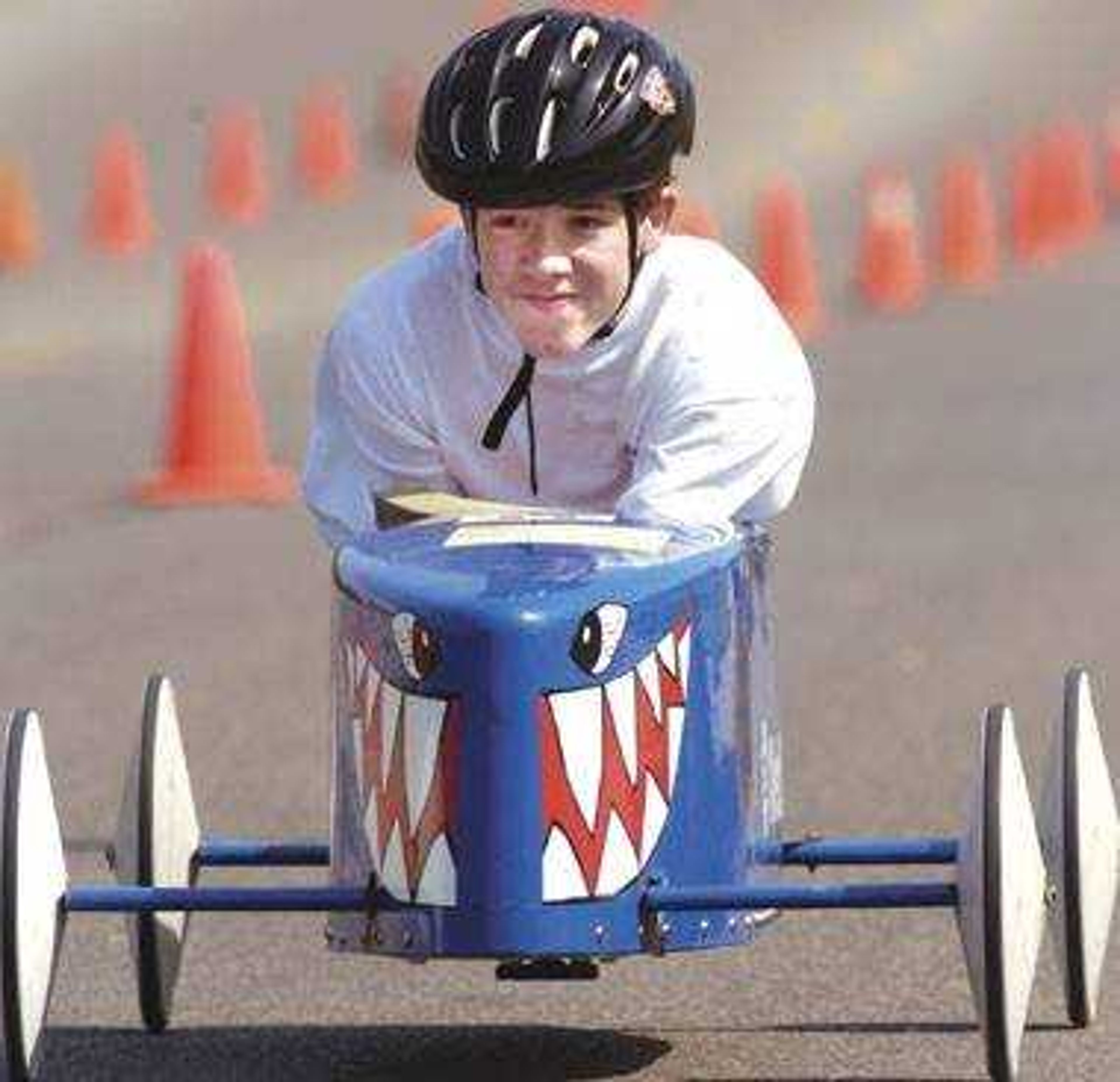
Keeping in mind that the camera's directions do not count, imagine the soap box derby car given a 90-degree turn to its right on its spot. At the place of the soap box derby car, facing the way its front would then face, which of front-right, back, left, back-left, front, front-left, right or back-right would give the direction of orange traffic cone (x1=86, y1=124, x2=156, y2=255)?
right

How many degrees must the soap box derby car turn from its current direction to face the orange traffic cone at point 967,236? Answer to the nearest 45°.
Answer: approximately 180°

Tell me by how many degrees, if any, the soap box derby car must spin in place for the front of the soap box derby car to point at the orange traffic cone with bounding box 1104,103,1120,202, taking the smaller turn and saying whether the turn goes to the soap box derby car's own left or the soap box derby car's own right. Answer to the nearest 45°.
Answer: approximately 180°

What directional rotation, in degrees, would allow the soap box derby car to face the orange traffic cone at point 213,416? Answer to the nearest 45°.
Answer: approximately 180°

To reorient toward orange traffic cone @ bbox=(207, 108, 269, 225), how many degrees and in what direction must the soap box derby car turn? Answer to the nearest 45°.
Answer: approximately 180°

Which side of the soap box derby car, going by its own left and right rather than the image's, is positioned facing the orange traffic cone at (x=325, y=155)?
back

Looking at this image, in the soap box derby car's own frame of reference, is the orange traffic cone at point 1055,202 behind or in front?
behind

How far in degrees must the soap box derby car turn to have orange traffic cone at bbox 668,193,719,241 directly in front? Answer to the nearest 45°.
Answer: approximately 180°

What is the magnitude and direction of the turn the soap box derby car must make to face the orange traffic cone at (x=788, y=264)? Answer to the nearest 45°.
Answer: approximately 180°

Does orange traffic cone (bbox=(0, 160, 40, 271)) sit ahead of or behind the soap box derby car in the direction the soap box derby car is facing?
behind

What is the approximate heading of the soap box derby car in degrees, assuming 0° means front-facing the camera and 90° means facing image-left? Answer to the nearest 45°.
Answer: approximately 0°

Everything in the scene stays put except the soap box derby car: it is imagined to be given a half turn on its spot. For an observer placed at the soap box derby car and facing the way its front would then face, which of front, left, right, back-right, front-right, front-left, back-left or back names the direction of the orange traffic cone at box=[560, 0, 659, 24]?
front

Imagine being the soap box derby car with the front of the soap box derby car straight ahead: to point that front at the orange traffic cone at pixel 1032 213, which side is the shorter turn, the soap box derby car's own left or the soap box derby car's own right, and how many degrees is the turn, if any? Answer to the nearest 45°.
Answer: approximately 180°

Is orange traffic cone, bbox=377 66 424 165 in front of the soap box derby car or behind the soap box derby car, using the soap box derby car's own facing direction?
behind
